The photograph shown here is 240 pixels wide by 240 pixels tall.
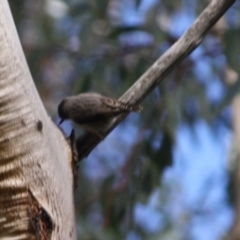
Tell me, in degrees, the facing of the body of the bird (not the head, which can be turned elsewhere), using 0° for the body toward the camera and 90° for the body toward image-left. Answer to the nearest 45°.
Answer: approximately 90°
